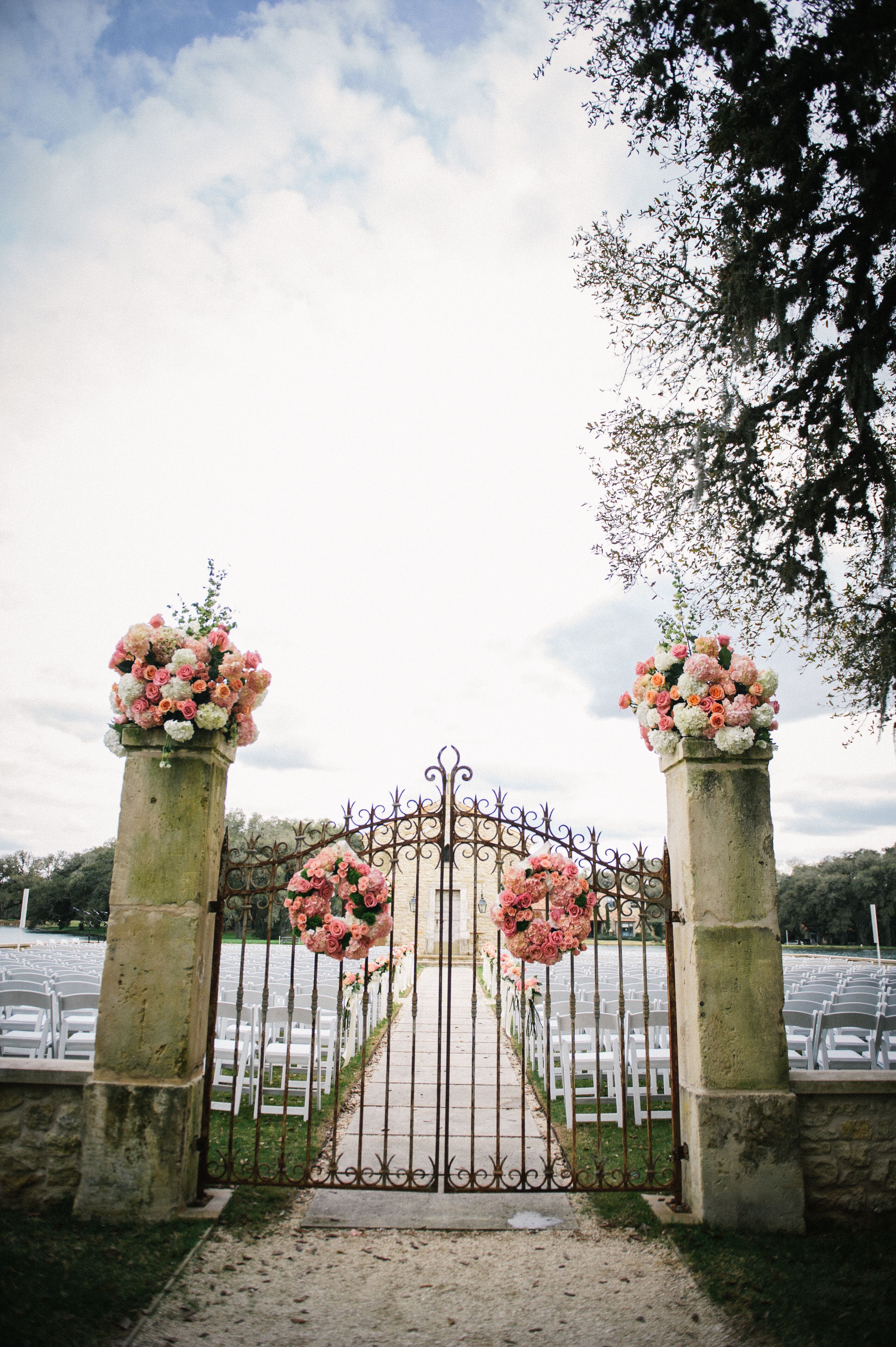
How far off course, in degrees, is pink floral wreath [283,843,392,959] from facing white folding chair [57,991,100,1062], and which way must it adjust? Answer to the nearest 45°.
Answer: approximately 135° to its right

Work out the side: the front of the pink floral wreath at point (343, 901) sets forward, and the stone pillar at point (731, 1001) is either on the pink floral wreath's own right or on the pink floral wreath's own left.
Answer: on the pink floral wreath's own left

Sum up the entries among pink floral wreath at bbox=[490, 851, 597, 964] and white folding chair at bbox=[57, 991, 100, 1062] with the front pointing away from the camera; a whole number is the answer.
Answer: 1

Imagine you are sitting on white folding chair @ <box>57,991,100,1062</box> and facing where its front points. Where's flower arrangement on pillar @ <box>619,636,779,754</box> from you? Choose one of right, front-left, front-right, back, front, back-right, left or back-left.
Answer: back-right

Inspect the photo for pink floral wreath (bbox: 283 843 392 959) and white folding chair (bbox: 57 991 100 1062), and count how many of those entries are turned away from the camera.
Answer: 1

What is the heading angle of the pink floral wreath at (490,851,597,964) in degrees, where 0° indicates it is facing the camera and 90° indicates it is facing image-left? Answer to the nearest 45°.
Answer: approximately 0°

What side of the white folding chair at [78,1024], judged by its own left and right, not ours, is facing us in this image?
back

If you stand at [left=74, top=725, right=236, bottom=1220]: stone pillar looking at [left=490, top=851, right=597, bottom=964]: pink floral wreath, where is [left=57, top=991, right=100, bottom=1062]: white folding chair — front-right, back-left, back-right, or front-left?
back-left

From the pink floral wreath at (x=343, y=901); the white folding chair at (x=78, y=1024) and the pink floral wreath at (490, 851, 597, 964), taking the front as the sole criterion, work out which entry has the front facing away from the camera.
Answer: the white folding chair

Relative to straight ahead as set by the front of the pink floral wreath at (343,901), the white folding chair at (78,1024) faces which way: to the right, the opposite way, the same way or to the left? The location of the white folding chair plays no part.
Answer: the opposite way
